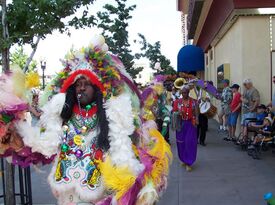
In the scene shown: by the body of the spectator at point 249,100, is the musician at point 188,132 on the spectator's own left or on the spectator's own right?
on the spectator's own left

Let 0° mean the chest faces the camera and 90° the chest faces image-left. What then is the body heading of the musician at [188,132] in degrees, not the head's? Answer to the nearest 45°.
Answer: approximately 0°

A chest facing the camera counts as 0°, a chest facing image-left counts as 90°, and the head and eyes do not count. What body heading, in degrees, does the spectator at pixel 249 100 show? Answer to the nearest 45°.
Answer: approximately 90°

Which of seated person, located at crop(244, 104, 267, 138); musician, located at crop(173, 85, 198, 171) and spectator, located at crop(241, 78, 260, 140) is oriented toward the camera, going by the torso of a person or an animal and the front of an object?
the musician

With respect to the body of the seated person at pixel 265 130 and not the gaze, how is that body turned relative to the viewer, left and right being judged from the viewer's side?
facing to the left of the viewer

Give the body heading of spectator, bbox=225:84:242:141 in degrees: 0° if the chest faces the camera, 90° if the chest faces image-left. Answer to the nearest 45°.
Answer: approximately 90°

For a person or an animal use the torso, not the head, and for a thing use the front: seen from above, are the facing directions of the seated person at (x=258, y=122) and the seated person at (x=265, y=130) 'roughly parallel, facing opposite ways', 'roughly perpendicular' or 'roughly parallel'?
roughly parallel

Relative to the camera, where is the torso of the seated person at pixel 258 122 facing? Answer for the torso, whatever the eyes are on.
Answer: to the viewer's left

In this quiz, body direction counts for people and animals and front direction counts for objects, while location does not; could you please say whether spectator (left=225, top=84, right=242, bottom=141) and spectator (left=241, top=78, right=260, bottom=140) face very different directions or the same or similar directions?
same or similar directions

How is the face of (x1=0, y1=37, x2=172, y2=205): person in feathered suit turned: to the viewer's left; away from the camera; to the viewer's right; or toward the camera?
toward the camera

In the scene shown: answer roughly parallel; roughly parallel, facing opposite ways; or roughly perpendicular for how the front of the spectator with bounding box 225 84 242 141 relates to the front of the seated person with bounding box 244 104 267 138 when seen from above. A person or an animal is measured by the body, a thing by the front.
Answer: roughly parallel
